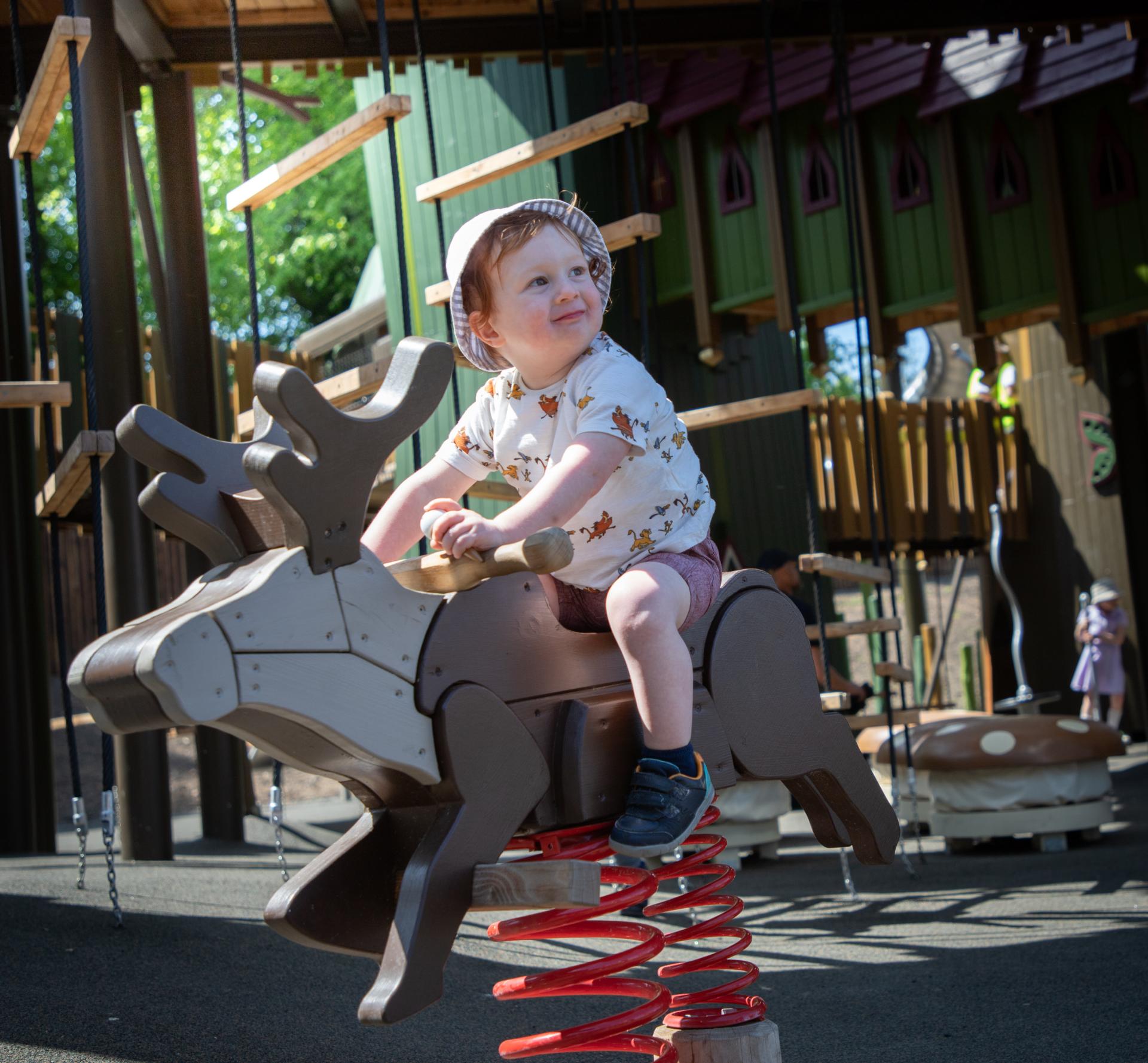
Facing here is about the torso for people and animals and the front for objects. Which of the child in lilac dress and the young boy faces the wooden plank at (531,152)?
the child in lilac dress

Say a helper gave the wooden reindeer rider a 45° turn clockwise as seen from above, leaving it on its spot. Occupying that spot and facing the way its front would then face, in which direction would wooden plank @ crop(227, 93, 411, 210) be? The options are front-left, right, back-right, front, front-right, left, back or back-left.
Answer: right

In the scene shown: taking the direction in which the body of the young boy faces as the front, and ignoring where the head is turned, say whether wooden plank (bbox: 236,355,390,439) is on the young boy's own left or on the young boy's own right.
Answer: on the young boy's own right

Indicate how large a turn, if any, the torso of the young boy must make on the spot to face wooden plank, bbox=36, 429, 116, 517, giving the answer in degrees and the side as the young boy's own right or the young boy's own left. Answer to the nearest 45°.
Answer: approximately 90° to the young boy's own right

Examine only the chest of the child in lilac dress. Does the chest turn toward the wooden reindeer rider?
yes

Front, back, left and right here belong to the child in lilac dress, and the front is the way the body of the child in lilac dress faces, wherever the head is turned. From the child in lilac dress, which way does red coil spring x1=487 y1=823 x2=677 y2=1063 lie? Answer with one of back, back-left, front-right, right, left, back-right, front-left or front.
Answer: front

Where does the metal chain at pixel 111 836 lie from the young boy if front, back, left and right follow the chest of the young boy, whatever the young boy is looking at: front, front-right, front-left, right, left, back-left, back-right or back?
right

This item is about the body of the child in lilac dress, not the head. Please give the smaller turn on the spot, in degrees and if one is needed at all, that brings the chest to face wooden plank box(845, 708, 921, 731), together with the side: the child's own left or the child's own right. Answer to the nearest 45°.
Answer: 0° — they already face it

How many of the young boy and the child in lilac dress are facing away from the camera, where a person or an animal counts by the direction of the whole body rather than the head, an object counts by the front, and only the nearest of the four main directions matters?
0

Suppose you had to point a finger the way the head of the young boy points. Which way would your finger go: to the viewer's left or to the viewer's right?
to the viewer's right

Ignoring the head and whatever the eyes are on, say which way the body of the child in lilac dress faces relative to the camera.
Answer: toward the camera

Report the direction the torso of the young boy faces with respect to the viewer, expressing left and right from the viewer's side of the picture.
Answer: facing the viewer and to the left of the viewer
